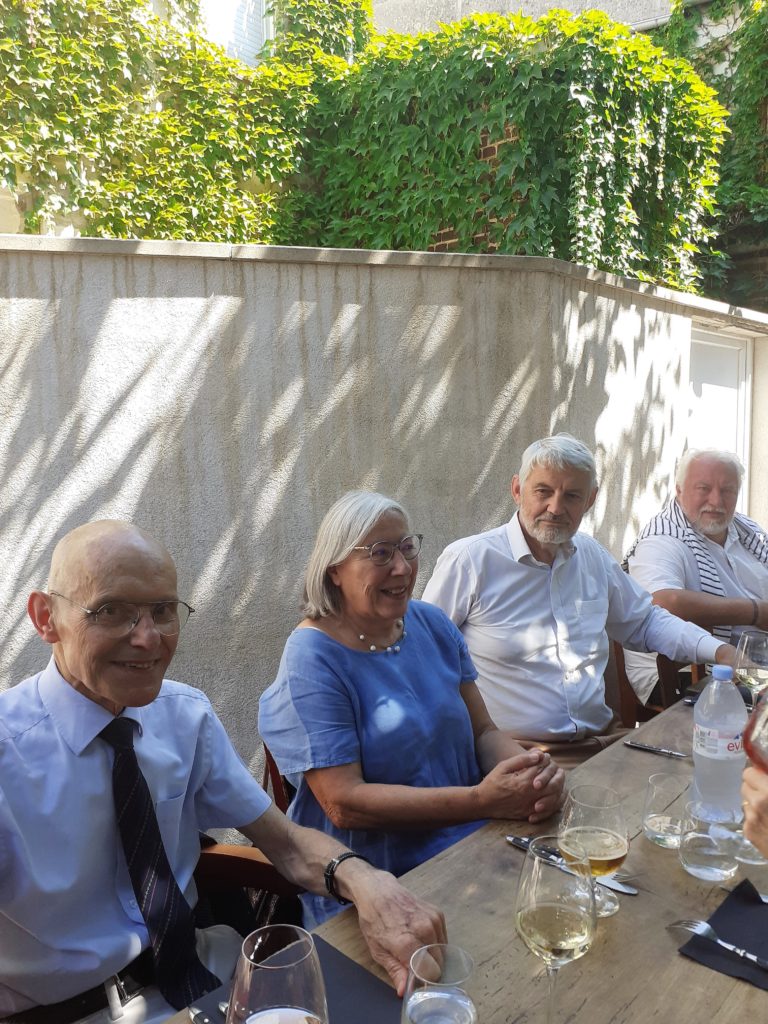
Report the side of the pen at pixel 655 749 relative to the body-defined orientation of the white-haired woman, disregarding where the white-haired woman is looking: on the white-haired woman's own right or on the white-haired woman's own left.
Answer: on the white-haired woman's own left

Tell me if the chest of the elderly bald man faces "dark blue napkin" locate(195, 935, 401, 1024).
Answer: yes

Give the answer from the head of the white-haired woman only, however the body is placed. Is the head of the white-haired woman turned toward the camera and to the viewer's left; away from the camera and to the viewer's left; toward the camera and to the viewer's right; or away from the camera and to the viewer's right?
toward the camera and to the viewer's right

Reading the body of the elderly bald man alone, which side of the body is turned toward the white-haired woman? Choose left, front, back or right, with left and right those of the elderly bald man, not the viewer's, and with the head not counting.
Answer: left

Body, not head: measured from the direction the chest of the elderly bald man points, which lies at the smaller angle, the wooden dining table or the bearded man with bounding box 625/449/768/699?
the wooden dining table

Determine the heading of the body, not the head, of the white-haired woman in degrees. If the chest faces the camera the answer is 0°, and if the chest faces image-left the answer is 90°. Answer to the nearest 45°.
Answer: approximately 315°

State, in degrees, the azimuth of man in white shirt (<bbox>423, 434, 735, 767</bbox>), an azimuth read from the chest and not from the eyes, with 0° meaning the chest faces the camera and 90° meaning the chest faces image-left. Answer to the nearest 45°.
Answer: approximately 315°

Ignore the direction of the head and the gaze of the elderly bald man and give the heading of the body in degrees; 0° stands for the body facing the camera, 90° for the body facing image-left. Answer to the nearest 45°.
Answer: approximately 315°

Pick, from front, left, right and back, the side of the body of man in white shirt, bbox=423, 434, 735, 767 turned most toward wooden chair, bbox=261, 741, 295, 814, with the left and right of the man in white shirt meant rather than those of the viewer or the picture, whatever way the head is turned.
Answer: right

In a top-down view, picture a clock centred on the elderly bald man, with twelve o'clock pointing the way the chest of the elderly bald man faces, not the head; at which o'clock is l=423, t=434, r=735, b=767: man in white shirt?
The man in white shirt is roughly at 9 o'clock from the elderly bald man.

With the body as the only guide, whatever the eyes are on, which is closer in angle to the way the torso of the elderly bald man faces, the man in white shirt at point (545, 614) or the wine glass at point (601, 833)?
the wine glass

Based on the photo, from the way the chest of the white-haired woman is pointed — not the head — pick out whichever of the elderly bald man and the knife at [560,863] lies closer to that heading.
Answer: the knife

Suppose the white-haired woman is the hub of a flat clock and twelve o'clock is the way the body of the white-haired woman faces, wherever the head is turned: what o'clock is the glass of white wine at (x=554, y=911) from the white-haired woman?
The glass of white wine is roughly at 1 o'clock from the white-haired woman.
